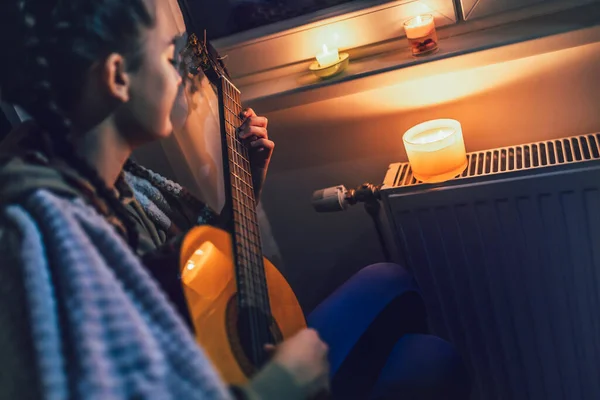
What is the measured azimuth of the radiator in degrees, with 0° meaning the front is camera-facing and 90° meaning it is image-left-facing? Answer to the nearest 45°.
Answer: approximately 0°

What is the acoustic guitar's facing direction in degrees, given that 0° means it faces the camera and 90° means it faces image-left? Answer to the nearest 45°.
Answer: approximately 315°
